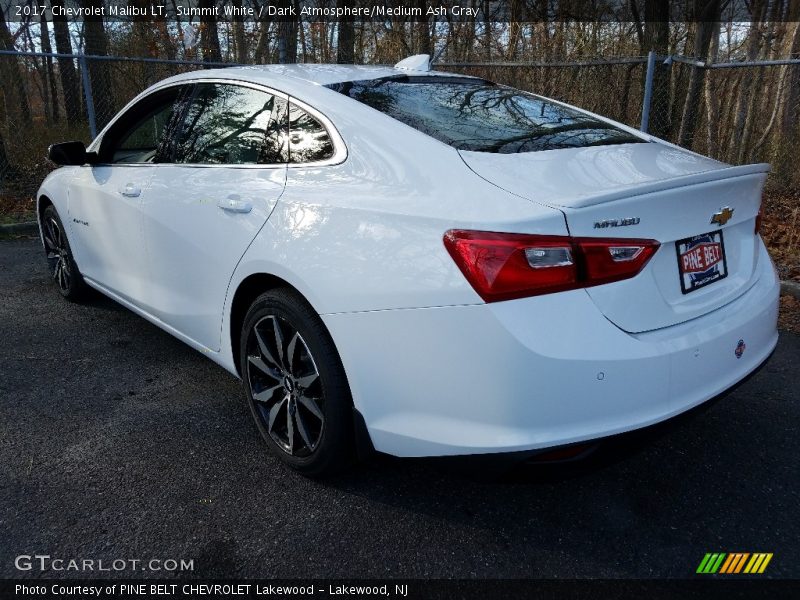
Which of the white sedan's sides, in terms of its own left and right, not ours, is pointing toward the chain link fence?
right

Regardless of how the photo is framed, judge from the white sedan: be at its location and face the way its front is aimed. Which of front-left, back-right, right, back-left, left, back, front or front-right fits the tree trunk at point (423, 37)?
front-right

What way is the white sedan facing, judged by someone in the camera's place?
facing away from the viewer and to the left of the viewer

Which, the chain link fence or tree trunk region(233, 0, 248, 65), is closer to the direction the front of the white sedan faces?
the tree trunk

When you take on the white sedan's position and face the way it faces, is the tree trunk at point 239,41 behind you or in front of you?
in front

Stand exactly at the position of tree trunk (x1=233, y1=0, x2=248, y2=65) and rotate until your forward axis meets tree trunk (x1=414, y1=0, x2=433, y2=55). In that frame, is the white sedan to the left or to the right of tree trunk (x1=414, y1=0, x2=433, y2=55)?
right
